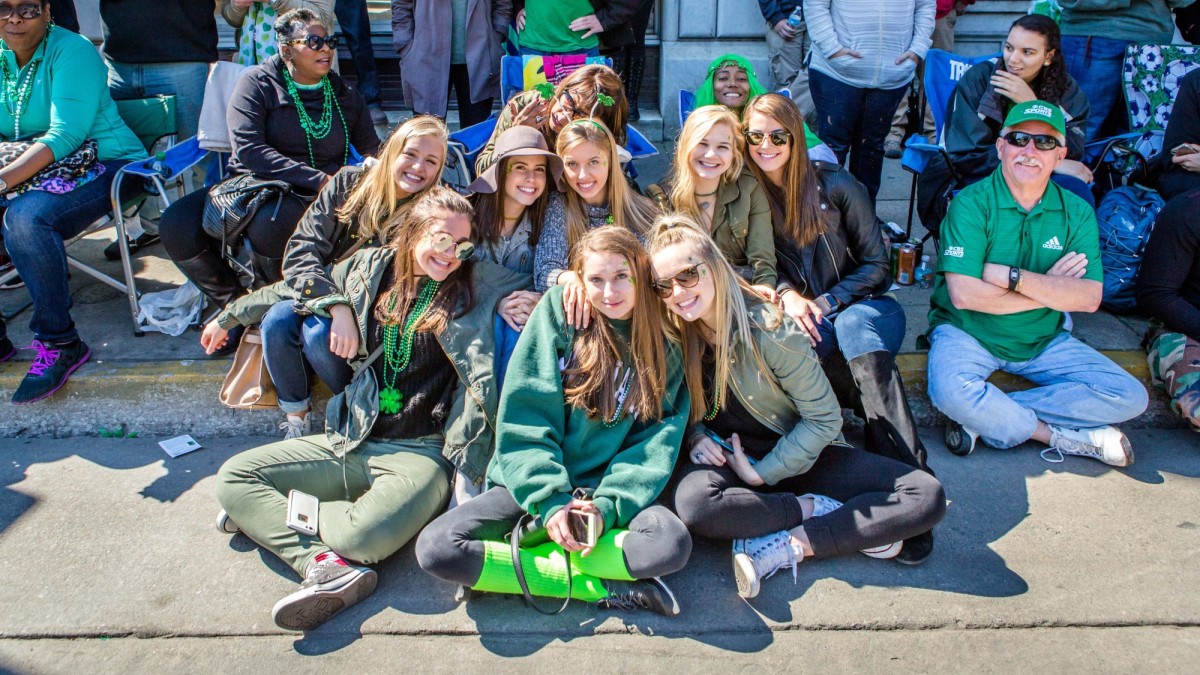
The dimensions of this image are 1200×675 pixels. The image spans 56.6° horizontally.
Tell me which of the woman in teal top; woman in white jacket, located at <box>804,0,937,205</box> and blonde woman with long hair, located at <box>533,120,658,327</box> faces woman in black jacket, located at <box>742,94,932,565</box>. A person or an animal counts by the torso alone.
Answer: the woman in white jacket

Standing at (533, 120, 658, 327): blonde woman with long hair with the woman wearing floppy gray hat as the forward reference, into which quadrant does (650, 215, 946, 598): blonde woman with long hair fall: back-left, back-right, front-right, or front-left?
back-left

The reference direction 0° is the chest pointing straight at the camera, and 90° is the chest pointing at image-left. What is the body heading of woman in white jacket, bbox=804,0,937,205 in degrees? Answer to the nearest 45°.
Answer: approximately 0°

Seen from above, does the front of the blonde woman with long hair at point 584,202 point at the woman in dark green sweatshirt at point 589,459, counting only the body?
yes

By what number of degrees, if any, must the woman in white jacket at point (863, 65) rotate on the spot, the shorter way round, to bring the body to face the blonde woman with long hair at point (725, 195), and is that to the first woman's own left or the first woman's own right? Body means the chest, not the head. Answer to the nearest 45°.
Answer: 0° — they already face them
